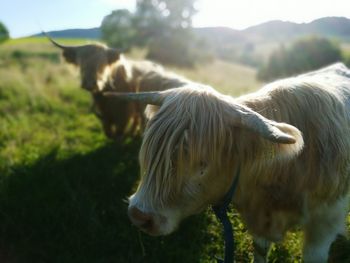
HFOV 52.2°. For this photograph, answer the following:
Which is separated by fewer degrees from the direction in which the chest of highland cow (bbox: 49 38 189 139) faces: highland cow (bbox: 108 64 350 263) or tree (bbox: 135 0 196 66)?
the highland cow

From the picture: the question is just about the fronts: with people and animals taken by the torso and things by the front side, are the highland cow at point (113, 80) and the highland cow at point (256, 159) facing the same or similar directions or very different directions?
same or similar directions

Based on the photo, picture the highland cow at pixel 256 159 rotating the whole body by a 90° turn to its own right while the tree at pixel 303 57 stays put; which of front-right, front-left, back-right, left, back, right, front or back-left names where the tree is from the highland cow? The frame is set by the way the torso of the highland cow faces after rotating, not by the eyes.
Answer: front-right

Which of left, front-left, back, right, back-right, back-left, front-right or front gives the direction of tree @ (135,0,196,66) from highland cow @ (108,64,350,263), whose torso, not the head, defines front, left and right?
back-right

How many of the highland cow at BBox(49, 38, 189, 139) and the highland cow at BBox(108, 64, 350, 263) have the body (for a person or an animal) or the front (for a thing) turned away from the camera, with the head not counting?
0

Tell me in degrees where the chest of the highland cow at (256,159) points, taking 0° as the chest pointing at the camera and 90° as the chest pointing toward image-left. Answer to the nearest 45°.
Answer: approximately 45°

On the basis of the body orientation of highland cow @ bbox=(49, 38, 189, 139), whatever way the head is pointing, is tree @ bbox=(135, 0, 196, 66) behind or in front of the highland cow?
behind

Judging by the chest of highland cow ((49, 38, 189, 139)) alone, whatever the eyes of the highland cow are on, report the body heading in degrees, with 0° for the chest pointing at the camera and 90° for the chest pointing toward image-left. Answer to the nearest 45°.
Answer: approximately 45°

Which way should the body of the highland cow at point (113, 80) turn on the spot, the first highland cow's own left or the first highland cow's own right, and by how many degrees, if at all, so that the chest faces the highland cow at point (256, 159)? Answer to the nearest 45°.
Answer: approximately 45° to the first highland cow's own left
